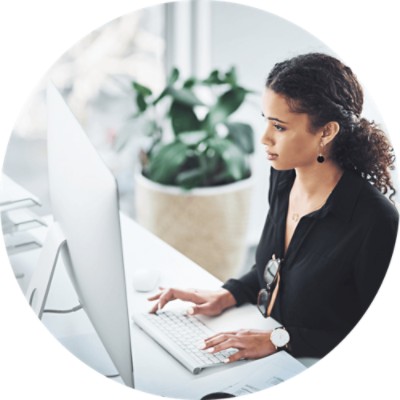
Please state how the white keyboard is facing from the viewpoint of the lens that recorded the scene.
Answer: facing away from the viewer and to the right of the viewer

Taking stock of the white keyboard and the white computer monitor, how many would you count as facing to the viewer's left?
0

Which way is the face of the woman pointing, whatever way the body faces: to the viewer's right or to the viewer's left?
to the viewer's left

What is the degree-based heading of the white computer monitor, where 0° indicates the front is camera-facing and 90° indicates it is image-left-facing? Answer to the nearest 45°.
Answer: approximately 225°
